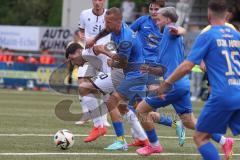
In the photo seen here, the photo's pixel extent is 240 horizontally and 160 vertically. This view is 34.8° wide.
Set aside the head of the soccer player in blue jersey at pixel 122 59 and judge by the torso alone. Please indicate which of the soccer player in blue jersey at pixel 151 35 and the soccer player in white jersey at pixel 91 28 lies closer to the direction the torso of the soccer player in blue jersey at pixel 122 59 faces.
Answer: the soccer player in white jersey

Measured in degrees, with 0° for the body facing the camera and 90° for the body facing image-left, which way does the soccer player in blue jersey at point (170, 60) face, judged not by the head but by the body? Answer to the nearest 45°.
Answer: approximately 90°

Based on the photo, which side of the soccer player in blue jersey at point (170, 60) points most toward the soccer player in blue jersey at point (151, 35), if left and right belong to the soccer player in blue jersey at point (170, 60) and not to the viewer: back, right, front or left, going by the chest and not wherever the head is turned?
right

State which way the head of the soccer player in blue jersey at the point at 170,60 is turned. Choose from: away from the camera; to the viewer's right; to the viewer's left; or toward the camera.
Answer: to the viewer's left

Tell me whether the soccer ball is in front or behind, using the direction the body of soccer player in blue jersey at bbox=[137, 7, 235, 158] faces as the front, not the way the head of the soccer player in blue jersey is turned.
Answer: in front

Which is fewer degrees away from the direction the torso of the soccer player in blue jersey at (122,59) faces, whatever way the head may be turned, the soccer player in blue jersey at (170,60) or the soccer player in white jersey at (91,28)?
the soccer player in white jersey

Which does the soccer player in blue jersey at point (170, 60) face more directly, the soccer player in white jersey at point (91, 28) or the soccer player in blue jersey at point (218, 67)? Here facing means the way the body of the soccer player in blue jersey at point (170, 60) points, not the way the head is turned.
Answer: the soccer player in white jersey

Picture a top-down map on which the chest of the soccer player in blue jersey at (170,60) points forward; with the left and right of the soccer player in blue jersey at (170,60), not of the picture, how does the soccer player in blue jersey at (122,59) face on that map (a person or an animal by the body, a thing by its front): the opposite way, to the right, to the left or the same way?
the same way

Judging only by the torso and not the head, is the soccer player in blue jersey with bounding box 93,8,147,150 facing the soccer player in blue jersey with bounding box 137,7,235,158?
no

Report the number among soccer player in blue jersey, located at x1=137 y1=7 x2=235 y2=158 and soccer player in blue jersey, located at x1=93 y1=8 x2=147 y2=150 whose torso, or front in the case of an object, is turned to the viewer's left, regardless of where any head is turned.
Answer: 2

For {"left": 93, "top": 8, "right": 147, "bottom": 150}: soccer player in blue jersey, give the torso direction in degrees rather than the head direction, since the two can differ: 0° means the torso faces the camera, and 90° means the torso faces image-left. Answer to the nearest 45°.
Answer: approximately 90°
